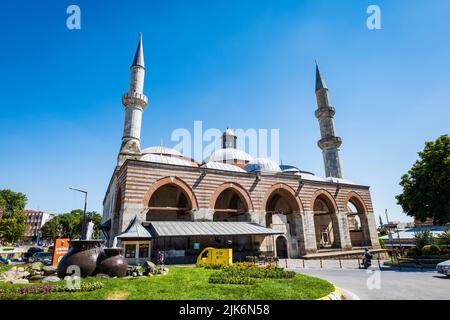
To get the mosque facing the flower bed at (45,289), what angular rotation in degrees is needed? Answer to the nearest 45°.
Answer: approximately 45° to its right

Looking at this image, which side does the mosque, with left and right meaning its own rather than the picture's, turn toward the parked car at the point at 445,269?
front

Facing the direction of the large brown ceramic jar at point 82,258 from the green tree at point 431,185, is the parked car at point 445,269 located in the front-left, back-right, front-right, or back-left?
front-left

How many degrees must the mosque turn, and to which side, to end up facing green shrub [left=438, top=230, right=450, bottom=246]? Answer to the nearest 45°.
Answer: approximately 45° to its left

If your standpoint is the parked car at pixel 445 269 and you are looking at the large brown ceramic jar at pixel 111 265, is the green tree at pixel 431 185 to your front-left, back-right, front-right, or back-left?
back-right

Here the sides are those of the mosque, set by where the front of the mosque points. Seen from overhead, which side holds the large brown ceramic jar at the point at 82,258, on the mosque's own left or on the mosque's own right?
on the mosque's own right

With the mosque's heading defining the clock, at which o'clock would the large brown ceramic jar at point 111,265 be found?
The large brown ceramic jar is roughly at 2 o'clock from the mosque.

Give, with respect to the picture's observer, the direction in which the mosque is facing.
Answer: facing the viewer and to the right of the viewer
